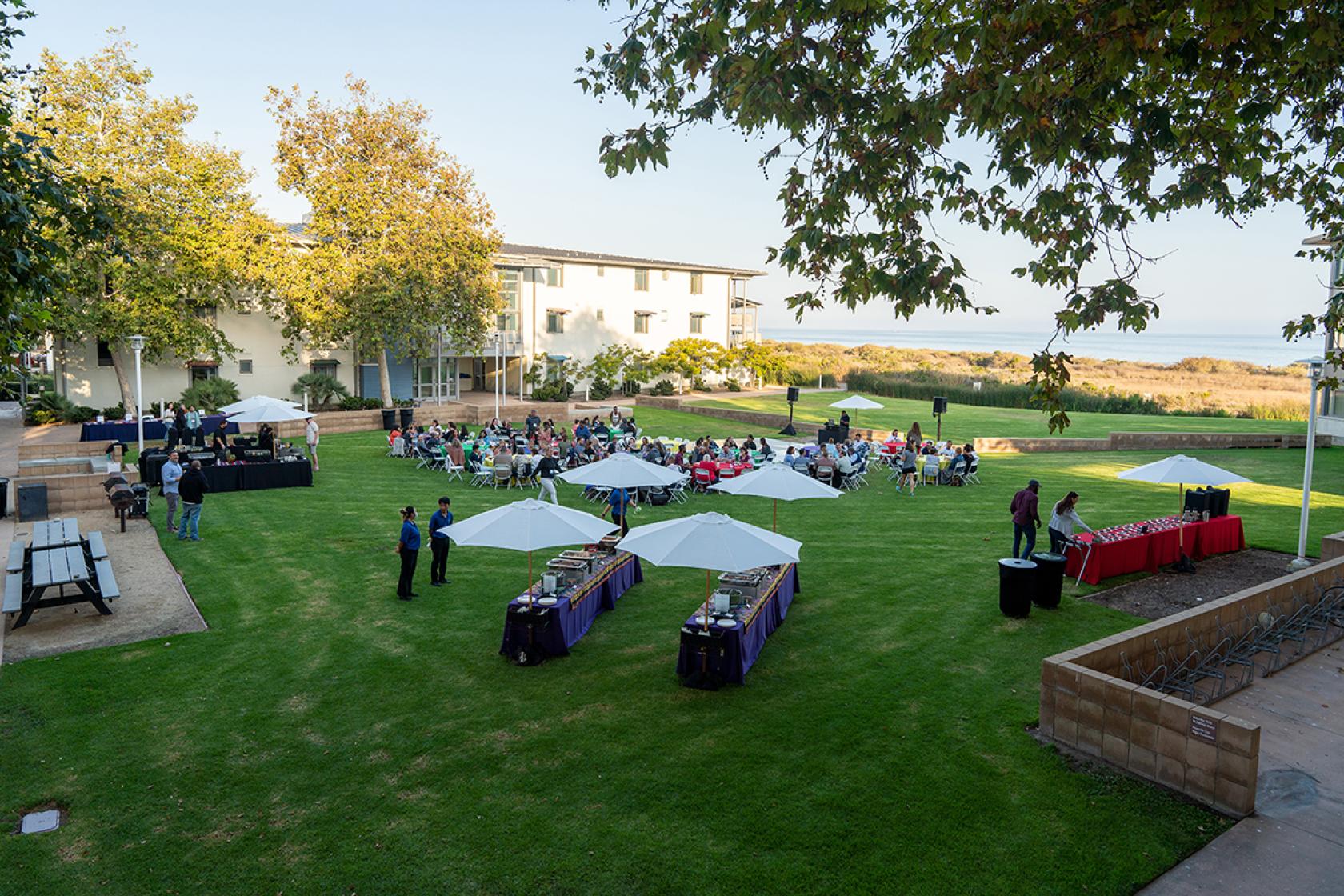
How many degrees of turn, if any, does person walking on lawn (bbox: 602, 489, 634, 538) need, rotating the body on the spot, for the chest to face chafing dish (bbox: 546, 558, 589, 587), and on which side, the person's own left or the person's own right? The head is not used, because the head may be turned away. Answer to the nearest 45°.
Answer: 0° — they already face it

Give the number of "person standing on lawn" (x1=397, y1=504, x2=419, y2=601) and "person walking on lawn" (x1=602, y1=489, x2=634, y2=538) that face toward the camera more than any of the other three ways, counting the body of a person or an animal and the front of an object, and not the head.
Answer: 1

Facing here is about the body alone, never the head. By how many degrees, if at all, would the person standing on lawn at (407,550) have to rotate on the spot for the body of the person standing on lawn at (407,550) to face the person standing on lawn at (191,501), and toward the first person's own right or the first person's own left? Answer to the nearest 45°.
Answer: approximately 135° to the first person's own left

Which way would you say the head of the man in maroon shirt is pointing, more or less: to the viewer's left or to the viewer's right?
to the viewer's right

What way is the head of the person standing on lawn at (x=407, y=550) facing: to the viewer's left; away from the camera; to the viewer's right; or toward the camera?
to the viewer's right

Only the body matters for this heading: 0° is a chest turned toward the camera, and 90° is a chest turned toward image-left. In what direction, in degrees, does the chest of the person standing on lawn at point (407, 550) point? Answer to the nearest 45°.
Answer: approximately 270°

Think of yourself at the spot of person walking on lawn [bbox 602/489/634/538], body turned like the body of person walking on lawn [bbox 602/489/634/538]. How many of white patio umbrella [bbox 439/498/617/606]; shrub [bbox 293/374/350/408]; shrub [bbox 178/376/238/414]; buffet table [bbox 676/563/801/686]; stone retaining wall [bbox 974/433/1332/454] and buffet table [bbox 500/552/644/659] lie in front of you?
3

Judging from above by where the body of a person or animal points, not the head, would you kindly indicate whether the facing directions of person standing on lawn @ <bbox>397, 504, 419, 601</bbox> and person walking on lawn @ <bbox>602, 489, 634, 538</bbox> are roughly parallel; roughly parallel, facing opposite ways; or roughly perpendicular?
roughly perpendicular
